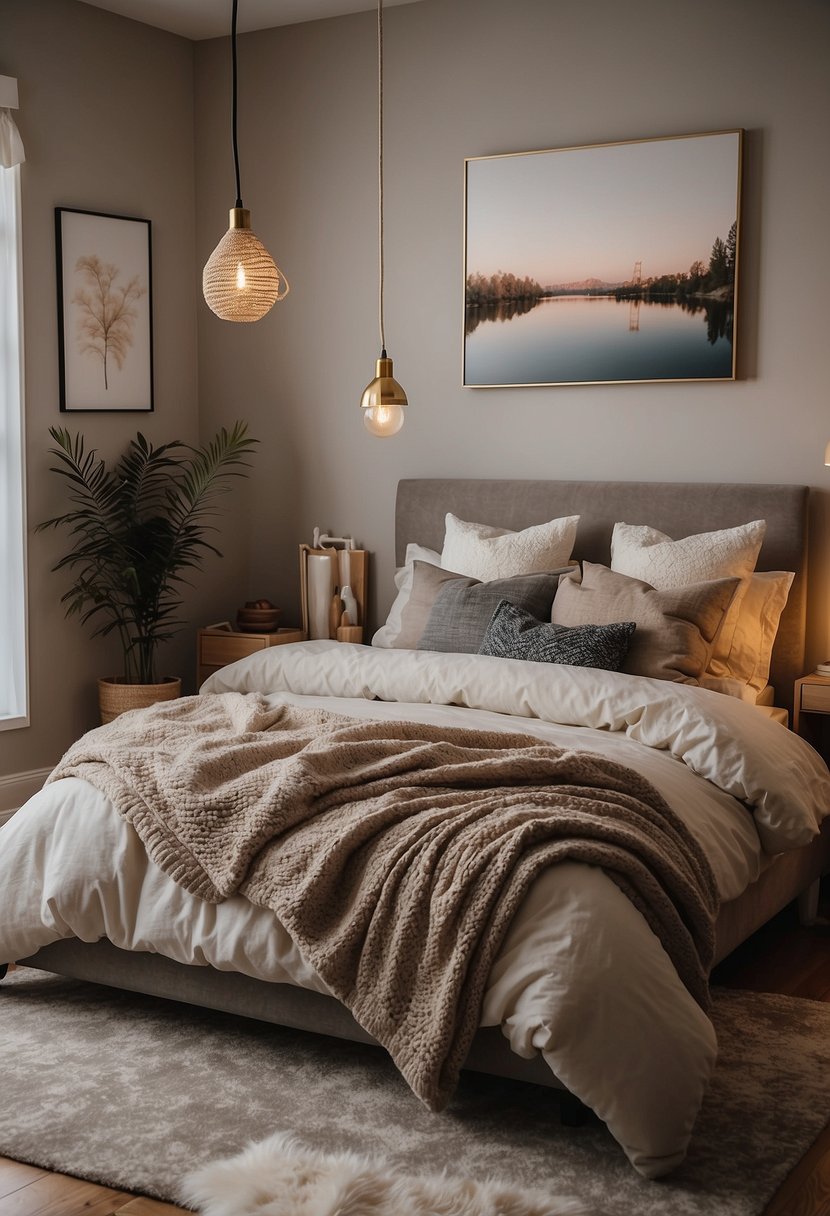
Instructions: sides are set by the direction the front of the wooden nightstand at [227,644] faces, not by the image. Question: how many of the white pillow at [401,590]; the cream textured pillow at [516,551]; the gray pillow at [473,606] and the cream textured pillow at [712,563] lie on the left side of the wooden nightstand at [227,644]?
4

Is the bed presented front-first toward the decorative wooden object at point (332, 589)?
no

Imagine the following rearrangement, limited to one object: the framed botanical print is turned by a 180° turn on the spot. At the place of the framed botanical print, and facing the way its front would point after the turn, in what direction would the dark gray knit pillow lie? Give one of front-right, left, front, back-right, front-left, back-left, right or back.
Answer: back

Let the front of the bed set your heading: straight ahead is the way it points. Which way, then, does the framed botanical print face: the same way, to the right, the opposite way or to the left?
to the left

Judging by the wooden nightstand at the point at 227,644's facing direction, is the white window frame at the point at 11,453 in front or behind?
in front

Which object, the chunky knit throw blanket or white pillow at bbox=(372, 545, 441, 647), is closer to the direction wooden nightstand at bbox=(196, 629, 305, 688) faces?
the chunky knit throw blanket

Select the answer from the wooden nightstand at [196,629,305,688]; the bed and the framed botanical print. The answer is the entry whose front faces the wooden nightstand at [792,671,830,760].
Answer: the framed botanical print

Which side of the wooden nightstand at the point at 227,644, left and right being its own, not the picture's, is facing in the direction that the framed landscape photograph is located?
left

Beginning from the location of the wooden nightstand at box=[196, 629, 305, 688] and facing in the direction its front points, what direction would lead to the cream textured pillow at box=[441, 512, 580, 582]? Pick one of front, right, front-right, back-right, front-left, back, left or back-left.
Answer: left

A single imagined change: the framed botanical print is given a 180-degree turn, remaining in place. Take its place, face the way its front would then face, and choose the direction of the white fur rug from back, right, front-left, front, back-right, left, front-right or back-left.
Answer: back-left

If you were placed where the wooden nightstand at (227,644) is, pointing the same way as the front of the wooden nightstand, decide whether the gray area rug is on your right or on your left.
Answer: on your left

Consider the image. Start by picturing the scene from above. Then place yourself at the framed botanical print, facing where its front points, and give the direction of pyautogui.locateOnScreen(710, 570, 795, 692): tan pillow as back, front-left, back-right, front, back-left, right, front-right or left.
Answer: front

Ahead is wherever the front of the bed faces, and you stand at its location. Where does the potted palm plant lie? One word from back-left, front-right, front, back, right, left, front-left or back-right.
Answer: right

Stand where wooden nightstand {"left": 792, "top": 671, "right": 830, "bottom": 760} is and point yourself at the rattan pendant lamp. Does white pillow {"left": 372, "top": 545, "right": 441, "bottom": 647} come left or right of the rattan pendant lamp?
right

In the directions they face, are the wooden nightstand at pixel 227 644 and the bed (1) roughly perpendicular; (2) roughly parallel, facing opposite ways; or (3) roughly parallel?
roughly parallel

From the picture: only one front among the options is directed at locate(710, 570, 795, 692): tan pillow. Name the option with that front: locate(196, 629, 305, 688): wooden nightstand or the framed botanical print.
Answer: the framed botanical print

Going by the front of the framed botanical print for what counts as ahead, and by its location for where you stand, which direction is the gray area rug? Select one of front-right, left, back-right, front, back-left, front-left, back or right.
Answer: front-right

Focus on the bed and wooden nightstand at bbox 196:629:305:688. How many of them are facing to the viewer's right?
0

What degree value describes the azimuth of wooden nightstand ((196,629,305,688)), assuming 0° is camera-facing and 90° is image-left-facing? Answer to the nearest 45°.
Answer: approximately 45°

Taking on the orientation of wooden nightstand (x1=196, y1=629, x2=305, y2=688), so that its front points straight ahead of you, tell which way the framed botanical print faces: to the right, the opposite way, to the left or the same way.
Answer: to the left

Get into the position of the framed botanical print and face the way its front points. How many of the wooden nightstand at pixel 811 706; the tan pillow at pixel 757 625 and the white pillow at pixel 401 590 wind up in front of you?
3

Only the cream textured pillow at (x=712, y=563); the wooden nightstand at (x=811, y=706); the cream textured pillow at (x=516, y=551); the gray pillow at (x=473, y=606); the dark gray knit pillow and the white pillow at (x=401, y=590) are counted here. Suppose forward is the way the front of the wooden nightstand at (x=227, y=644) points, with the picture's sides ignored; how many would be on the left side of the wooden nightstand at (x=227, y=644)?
6

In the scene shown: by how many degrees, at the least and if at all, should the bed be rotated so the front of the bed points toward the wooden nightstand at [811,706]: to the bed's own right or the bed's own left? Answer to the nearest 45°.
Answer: approximately 180°
